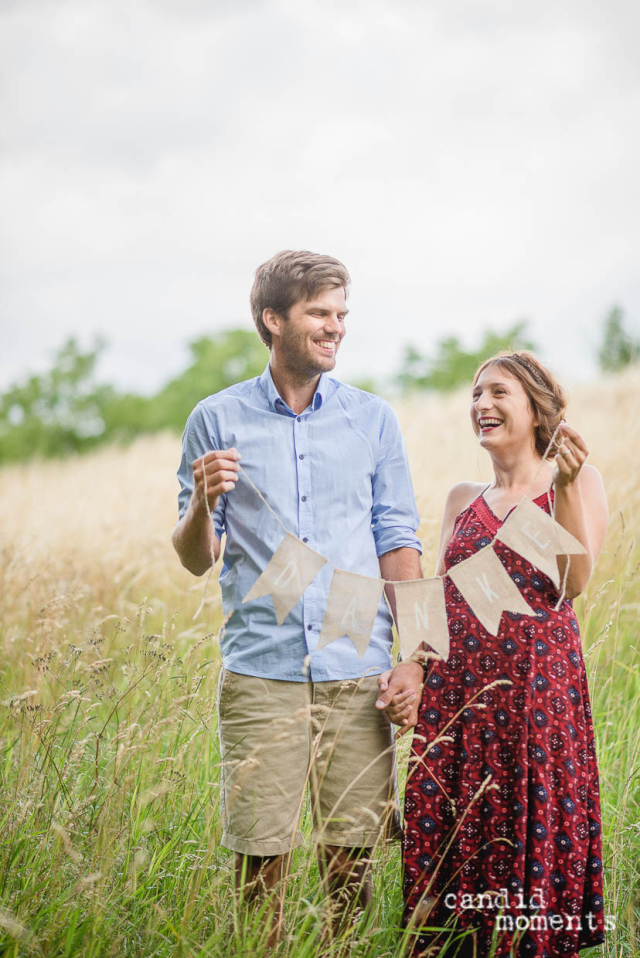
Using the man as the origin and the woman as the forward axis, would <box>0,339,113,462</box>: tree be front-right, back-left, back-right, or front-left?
back-left

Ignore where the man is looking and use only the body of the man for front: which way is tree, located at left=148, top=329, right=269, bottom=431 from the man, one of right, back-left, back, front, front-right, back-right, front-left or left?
back

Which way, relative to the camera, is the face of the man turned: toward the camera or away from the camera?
toward the camera

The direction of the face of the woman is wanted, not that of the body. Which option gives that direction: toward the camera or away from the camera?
toward the camera

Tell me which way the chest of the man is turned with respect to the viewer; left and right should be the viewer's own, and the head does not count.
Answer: facing the viewer

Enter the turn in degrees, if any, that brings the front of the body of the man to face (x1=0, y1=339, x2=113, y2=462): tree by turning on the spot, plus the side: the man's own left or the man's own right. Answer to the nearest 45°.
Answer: approximately 180°
